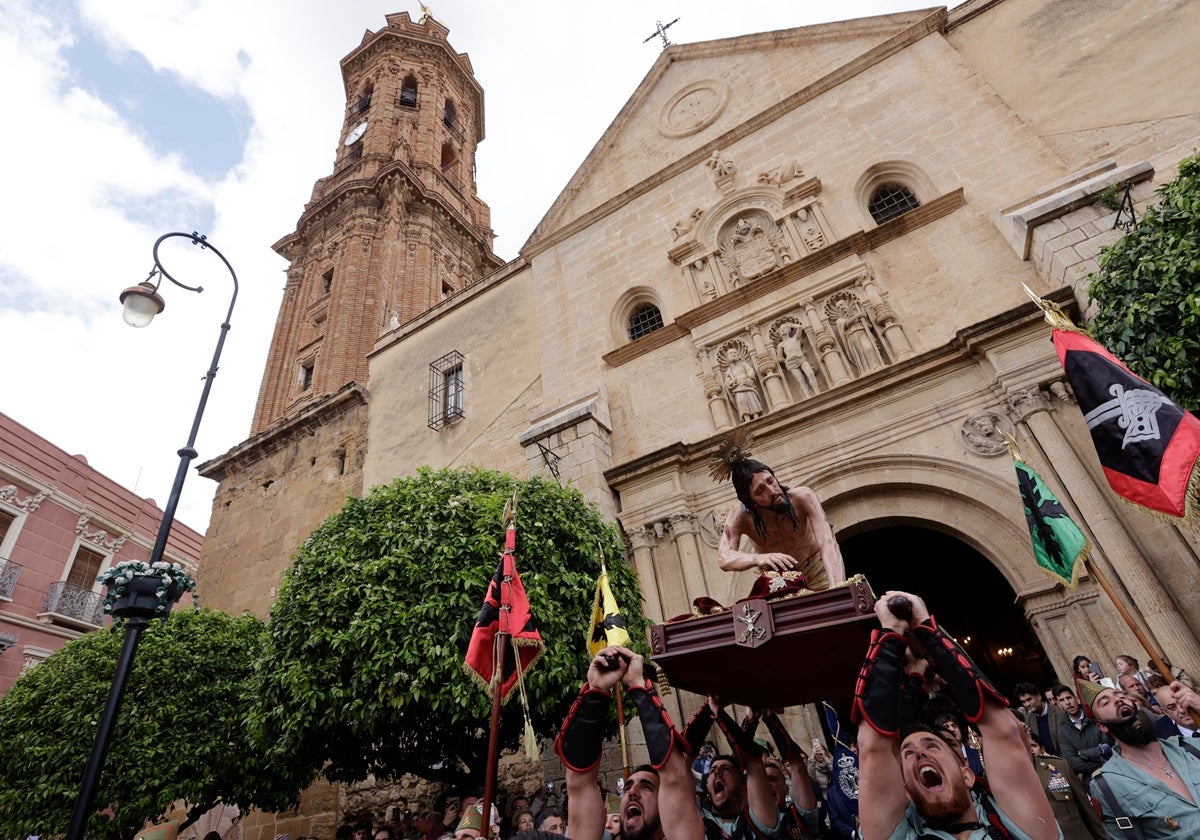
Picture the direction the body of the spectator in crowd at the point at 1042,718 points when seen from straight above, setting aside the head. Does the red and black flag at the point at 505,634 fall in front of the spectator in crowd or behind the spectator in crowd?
in front

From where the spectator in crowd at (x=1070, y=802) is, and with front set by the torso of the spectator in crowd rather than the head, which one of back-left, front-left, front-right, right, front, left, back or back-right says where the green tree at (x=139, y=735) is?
front-right

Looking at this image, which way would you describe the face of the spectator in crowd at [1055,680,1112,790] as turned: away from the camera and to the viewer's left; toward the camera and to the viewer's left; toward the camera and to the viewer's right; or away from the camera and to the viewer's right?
toward the camera and to the viewer's left

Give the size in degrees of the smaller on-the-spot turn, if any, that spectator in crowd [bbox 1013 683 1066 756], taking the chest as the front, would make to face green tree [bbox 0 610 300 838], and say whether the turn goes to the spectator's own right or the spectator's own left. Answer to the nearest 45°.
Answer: approximately 45° to the spectator's own right

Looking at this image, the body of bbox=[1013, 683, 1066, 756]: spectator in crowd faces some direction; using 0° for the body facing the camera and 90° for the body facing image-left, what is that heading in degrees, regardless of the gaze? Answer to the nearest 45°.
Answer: approximately 45°

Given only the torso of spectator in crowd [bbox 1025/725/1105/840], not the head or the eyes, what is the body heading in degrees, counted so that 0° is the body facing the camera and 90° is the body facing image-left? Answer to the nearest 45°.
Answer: approximately 45°

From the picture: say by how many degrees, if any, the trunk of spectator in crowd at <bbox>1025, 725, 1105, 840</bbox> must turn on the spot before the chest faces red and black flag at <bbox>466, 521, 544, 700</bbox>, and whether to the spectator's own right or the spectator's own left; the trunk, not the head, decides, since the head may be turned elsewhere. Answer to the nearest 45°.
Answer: approximately 45° to the spectator's own right

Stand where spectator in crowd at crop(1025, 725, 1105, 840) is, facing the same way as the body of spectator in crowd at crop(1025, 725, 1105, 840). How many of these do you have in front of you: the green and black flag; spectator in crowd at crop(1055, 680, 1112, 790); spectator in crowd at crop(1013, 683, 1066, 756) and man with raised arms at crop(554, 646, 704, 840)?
1

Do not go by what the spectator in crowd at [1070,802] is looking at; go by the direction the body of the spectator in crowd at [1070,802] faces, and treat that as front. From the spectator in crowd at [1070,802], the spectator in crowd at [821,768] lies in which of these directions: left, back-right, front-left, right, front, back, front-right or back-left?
right

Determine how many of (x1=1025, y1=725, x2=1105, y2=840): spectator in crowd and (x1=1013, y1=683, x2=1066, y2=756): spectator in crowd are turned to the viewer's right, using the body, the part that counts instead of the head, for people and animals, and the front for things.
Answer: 0

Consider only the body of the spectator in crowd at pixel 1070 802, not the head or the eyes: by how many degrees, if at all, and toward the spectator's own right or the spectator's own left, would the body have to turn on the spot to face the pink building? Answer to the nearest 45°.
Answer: approximately 45° to the spectator's own right

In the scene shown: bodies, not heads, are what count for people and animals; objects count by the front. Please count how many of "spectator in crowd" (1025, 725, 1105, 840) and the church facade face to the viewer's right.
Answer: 0
